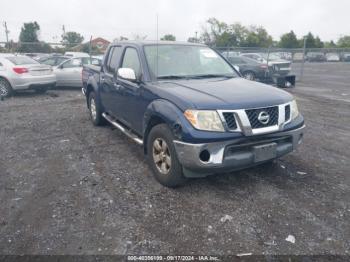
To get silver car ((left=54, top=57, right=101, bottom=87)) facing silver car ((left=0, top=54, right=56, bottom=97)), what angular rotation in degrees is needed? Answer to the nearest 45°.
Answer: approximately 45° to its left

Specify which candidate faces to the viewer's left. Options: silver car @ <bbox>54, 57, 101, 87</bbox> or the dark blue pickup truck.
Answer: the silver car

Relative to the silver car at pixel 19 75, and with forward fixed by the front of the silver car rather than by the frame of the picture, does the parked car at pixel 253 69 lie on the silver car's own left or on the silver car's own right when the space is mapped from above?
on the silver car's own right

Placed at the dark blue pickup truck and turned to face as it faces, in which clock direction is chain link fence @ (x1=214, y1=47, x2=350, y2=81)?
The chain link fence is roughly at 8 o'clock from the dark blue pickup truck.

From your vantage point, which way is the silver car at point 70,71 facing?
to the viewer's left

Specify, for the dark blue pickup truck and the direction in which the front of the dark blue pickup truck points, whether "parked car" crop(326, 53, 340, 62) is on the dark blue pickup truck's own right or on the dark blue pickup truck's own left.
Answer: on the dark blue pickup truck's own left

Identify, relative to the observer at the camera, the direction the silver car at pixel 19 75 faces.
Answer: facing away from the viewer and to the left of the viewer

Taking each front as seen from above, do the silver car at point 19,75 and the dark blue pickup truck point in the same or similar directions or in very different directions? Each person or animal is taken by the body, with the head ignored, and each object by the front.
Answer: very different directions

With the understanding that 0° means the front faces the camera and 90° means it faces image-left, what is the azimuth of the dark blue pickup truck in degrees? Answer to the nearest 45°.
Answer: approximately 315°

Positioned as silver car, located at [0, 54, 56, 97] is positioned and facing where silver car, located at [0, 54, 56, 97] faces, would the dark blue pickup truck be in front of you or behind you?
behind
